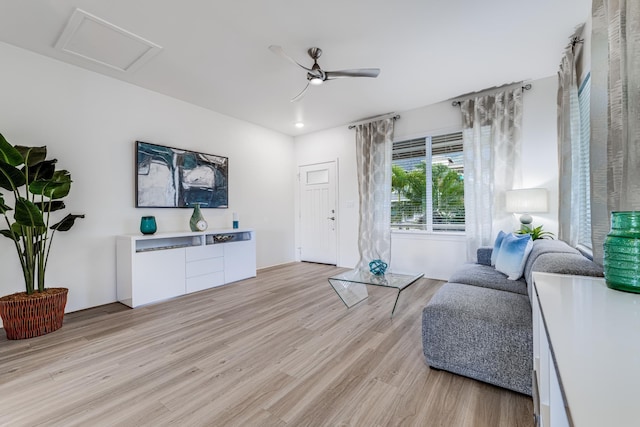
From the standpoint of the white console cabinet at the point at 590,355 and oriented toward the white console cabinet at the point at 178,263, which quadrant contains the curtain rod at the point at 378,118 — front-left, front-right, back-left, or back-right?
front-right

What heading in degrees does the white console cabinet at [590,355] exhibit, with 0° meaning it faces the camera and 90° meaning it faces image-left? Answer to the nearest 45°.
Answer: approximately 90°

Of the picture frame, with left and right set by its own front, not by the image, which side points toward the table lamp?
front

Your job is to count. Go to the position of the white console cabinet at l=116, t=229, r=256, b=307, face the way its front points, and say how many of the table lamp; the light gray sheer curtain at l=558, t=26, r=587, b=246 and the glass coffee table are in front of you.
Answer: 3

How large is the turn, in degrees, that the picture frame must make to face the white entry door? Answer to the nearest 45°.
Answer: approximately 45° to its left

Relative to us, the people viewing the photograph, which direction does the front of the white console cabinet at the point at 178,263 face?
facing the viewer and to the right of the viewer

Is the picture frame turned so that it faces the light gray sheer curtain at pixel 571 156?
yes

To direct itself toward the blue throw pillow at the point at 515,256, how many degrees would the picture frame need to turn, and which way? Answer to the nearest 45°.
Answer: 0° — it already faces it

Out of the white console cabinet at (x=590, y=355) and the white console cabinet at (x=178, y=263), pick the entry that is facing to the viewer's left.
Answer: the white console cabinet at (x=590, y=355)

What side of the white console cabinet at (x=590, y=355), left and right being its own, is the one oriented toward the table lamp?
right

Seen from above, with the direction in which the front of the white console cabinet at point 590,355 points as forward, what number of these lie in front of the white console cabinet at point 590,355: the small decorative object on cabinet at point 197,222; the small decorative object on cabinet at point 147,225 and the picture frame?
3

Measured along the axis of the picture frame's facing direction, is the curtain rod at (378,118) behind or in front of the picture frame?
in front

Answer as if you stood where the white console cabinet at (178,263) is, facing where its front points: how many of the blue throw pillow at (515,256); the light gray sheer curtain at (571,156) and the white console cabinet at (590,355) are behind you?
0

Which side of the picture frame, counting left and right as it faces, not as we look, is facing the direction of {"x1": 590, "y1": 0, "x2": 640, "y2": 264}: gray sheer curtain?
front

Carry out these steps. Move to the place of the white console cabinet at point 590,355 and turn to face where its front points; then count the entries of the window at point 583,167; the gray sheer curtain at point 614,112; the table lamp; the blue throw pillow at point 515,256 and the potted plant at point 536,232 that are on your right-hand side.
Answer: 5

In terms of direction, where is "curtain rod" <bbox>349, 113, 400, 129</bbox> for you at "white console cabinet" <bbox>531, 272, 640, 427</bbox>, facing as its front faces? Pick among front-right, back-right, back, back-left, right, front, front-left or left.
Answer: front-right

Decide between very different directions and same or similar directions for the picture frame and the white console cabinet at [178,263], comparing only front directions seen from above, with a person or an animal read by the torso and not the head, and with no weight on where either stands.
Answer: same or similar directions

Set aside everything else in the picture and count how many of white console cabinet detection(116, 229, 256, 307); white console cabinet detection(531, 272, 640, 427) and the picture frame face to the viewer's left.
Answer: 1

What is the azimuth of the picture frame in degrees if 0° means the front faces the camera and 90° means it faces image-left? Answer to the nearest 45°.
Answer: approximately 315°

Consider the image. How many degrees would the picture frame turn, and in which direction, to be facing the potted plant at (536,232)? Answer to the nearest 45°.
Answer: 0° — it already faces it

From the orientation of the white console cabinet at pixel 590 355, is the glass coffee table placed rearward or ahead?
ahead
